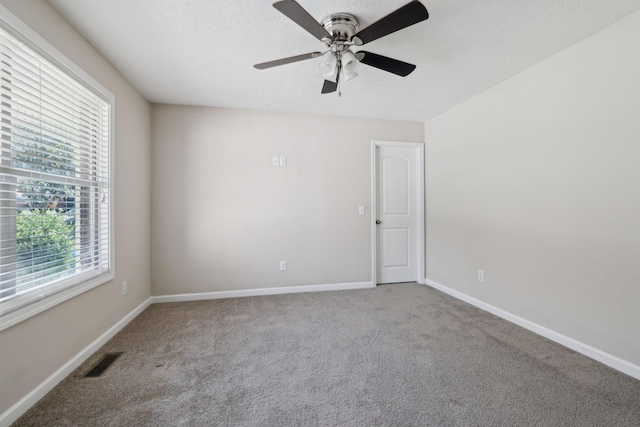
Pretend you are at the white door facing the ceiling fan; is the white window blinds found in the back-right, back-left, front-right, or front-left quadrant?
front-right

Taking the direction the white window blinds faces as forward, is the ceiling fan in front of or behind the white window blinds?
in front

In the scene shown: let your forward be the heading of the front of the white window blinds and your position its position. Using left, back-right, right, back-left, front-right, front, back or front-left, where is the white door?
front-left

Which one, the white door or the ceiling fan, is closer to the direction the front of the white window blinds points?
the ceiling fan

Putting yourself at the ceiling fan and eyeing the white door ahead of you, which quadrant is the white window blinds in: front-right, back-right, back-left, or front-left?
back-left

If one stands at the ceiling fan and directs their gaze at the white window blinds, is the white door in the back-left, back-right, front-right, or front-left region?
back-right

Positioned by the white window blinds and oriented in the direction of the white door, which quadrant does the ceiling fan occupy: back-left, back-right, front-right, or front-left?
front-right
